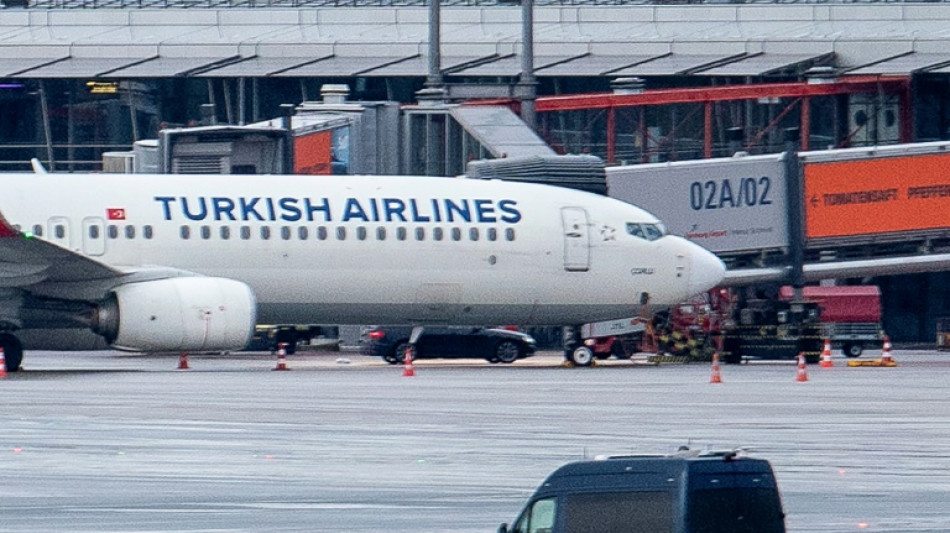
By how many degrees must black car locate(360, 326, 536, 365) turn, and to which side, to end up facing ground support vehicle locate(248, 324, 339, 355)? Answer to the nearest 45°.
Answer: approximately 135° to its left

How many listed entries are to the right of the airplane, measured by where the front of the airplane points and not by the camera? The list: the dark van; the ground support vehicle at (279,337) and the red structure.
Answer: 1

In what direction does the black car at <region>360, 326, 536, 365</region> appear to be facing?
to the viewer's right

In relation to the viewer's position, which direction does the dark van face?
facing away from the viewer and to the left of the viewer

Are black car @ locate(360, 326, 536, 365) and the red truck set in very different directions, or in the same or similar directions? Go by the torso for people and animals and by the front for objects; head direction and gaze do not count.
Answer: very different directions

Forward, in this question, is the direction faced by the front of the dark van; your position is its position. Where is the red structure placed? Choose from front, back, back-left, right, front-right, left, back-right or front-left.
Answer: front-right

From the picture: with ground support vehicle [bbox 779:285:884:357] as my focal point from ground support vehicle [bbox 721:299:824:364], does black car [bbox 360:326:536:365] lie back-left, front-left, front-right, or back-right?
back-left

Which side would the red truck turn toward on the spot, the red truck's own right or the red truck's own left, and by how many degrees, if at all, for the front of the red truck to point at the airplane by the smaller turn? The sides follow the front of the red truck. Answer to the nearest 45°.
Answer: approximately 45° to the red truck's own left

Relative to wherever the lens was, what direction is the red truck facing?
facing to the left of the viewer

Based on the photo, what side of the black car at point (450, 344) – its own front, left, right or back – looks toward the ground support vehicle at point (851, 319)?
front

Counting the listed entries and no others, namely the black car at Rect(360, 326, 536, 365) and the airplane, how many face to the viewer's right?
2

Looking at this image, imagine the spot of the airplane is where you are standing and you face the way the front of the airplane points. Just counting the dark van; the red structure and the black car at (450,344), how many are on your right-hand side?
1

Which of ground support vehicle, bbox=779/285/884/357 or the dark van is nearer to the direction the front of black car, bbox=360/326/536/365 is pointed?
the ground support vehicle

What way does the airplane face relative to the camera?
to the viewer's right

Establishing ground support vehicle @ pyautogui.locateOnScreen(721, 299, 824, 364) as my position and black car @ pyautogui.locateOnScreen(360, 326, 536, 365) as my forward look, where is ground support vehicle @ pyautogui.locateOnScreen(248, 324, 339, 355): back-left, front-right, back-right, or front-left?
front-right
